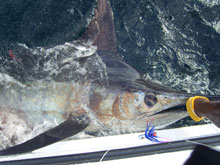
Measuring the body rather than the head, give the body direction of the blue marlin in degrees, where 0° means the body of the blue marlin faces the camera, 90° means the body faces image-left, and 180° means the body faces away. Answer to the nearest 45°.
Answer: approximately 270°
